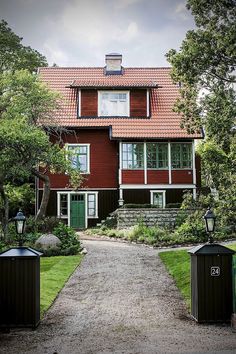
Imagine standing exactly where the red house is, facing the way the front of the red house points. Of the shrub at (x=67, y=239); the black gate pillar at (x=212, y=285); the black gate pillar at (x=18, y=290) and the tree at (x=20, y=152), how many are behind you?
0

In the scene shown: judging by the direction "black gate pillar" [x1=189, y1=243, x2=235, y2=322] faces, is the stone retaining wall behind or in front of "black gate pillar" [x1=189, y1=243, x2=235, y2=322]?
behind

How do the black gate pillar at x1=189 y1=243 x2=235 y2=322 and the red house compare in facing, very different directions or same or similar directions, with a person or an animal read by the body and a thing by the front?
same or similar directions

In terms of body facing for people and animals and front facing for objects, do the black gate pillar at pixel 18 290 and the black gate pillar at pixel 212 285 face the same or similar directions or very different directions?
same or similar directions

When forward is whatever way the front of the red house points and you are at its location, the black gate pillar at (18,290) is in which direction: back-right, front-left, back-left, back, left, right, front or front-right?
front

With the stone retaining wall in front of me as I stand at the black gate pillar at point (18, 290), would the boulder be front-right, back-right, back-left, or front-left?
front-left

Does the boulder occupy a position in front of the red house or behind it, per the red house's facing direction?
in front

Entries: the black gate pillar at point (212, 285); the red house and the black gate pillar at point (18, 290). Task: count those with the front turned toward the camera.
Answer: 3

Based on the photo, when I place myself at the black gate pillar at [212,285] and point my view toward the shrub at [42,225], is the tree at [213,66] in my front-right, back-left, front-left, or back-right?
front-right

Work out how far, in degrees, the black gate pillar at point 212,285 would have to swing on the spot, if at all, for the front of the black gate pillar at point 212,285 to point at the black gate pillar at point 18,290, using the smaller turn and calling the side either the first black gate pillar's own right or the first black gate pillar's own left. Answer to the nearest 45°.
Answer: approximately 90° to the first black gate pillar's own right

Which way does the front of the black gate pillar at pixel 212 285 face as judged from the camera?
facing the viewer

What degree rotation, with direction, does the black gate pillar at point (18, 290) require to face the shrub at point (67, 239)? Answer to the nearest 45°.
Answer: approximately 180°

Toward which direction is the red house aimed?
toward the camera

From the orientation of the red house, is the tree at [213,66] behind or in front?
in front

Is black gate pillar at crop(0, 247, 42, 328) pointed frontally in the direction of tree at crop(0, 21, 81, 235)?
no

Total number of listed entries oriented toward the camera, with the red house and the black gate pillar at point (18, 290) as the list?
2

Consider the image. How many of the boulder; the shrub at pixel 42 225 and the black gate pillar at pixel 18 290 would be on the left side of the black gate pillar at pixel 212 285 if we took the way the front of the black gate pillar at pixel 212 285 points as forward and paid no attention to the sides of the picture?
0
